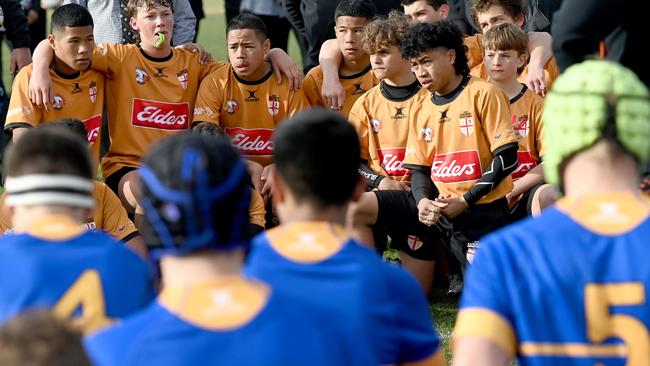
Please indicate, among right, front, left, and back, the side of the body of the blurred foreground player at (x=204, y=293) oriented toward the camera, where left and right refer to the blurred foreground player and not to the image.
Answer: back

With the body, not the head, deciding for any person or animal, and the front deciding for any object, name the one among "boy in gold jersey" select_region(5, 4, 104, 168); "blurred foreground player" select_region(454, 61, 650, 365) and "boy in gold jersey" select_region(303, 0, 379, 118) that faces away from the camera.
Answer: the blurred foreground player

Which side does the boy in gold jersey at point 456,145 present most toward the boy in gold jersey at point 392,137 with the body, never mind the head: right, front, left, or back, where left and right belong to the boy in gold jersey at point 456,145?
right

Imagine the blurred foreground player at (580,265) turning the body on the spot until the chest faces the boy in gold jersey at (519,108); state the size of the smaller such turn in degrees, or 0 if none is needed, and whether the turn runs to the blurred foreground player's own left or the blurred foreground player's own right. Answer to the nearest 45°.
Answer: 0° — they already face them

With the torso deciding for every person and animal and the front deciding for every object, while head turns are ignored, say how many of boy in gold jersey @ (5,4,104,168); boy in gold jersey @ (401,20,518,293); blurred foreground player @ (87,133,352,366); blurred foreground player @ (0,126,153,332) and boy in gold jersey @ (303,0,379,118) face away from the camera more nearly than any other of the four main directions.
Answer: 2

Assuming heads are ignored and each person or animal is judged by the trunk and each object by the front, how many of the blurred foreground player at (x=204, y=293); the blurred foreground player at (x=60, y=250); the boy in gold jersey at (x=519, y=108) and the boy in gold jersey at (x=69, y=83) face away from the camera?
2

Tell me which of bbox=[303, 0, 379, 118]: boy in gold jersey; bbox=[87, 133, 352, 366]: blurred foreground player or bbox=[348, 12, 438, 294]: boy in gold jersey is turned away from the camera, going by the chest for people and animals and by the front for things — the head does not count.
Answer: the blurred foreground player

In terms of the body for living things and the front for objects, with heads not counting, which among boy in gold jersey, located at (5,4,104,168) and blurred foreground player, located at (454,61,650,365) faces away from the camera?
the blurred foreground player
